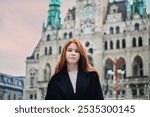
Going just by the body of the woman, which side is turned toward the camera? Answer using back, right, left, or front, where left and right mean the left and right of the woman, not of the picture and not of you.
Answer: front

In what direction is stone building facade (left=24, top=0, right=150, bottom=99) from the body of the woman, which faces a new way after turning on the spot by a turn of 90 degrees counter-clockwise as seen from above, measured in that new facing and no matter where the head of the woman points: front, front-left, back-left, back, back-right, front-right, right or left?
left
